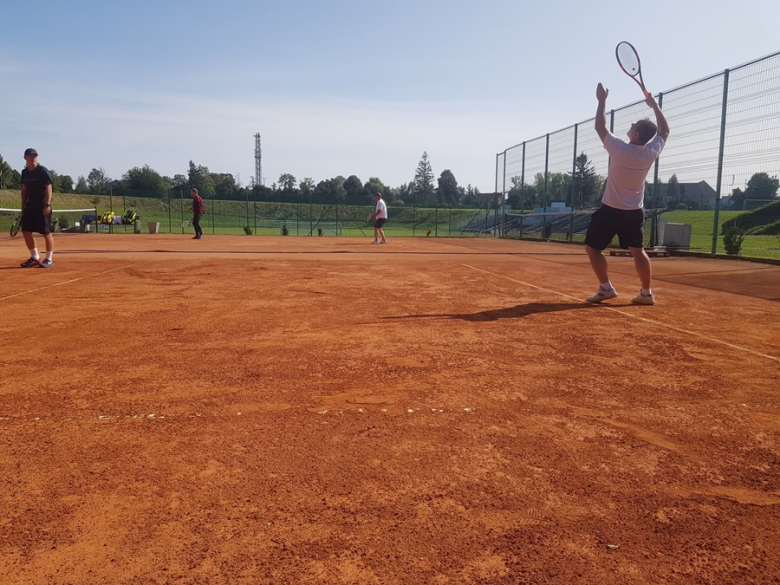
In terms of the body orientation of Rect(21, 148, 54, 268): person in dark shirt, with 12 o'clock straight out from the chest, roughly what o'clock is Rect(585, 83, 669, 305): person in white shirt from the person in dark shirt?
The person in white shirt is roughly at 9 o'clock from the person in dark shirt.

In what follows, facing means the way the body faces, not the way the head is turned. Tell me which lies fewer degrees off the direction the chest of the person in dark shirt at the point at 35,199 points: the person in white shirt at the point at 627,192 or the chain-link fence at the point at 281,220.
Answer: the person in white shirt

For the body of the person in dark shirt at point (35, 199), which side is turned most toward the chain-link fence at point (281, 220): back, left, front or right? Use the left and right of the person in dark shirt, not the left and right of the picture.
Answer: back

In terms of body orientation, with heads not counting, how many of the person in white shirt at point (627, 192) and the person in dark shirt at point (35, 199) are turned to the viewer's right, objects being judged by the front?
0

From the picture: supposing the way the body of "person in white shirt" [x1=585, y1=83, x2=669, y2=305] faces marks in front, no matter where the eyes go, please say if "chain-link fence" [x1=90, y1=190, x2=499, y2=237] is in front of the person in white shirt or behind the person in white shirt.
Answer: in front

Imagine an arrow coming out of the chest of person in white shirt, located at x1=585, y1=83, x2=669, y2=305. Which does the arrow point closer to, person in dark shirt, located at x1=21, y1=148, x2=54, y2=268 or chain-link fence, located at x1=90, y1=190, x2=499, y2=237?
the chain-link fence

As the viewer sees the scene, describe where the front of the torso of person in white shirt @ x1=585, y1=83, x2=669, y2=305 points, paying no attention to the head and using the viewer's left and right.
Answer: facing away from the viewer and to the left of the viewer

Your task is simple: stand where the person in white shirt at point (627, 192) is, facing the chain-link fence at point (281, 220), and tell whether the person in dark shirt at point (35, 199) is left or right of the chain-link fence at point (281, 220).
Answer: left

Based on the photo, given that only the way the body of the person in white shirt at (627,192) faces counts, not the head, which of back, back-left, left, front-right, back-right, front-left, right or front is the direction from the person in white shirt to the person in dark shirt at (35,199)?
front-left

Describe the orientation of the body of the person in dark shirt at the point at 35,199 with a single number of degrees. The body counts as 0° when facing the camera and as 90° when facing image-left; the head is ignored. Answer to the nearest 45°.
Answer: approximately 45°
